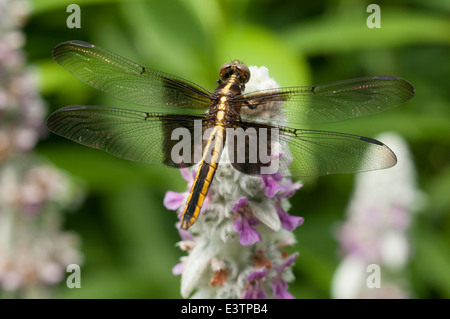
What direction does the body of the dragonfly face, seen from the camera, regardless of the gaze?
away from the camera
